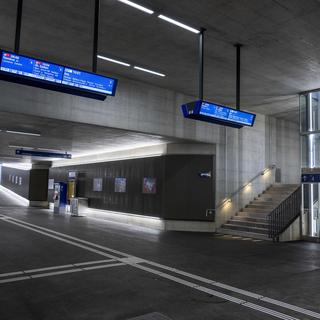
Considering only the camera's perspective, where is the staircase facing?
facing the viewer and to the left of the viewer

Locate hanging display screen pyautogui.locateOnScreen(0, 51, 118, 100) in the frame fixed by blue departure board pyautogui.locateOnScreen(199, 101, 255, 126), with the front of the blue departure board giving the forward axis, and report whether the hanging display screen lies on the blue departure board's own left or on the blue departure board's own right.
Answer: on the blue departure board's own right

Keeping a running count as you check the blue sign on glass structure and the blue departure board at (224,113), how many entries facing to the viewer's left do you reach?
0

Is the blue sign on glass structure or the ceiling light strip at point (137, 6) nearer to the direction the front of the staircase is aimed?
the ceiling light strip

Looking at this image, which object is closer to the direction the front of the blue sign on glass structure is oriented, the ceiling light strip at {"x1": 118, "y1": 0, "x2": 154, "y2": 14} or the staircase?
the ceiling light strip

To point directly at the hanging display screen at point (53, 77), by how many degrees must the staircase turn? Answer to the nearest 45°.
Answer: approximately 45° to its left

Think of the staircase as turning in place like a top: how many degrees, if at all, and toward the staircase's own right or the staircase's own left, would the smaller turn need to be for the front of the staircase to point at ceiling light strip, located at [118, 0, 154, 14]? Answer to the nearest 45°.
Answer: approximately 45° to the staircase's own left

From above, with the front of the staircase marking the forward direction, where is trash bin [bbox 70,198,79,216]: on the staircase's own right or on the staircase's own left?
on the staircase's own right

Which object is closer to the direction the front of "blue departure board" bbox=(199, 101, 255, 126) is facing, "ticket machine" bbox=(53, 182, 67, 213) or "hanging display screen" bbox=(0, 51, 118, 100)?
the hanging display screen

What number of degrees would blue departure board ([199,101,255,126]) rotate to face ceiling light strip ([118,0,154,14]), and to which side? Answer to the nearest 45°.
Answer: approximately 90° to its right

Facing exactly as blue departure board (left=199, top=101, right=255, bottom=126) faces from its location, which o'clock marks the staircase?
The staircase is roughly at 8 o'clock from the blue departure board.

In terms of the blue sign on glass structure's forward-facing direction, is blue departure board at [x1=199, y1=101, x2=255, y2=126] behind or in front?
in front

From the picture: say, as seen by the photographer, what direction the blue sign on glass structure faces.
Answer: facing the viewer

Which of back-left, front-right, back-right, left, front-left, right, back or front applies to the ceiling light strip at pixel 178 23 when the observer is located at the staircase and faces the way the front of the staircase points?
front-left

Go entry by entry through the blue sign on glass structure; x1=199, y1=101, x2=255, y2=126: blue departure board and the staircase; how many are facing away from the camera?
0

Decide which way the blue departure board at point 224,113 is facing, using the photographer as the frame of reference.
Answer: facing the viewer and to the right of the viewer

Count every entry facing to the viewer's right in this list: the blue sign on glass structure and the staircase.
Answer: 0
